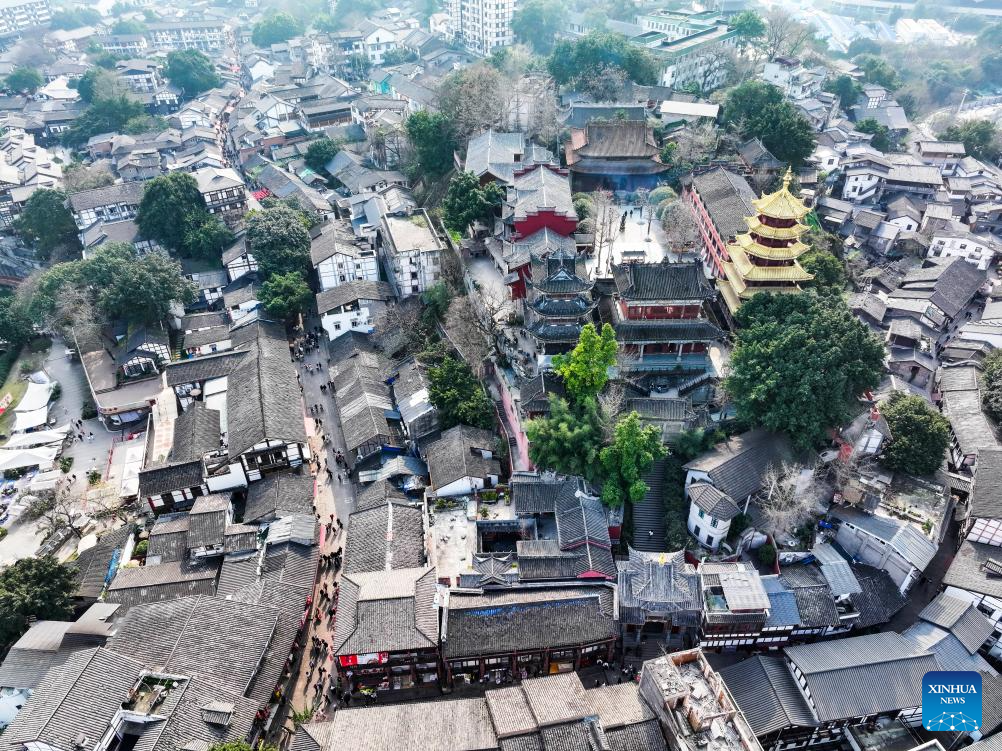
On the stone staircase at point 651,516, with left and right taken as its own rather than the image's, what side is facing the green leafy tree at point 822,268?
back

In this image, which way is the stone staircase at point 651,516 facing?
toward the camera

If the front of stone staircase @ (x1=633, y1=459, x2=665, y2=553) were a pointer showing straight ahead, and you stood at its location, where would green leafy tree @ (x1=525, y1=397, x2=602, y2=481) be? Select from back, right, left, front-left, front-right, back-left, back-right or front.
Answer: right

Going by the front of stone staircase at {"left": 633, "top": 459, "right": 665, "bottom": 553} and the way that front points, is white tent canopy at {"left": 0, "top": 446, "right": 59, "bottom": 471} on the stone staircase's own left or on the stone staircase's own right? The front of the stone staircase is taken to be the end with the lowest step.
on the stone staircase's own right

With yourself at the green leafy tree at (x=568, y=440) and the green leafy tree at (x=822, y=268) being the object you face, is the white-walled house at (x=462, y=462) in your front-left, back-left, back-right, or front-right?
back-left

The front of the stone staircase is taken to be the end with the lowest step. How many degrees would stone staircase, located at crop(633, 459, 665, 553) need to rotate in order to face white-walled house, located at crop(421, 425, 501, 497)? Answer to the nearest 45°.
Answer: approximately 90° to its right

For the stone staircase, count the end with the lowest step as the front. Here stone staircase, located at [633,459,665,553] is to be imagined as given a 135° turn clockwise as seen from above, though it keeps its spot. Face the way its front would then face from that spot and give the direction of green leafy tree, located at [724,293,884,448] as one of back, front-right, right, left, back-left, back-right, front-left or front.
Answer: right

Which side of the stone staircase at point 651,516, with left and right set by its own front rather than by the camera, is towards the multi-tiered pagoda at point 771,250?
back

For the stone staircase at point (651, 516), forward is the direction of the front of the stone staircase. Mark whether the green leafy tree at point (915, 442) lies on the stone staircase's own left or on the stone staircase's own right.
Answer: on the stone staircase's own left

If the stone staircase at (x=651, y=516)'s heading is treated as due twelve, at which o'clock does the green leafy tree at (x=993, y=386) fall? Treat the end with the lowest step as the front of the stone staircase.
The green leafy tree is roughly at 8 o'clock from the stone staircase.

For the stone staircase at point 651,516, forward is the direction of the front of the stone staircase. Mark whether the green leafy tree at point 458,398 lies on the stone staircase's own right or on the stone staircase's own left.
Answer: on the stone staircase's own right
